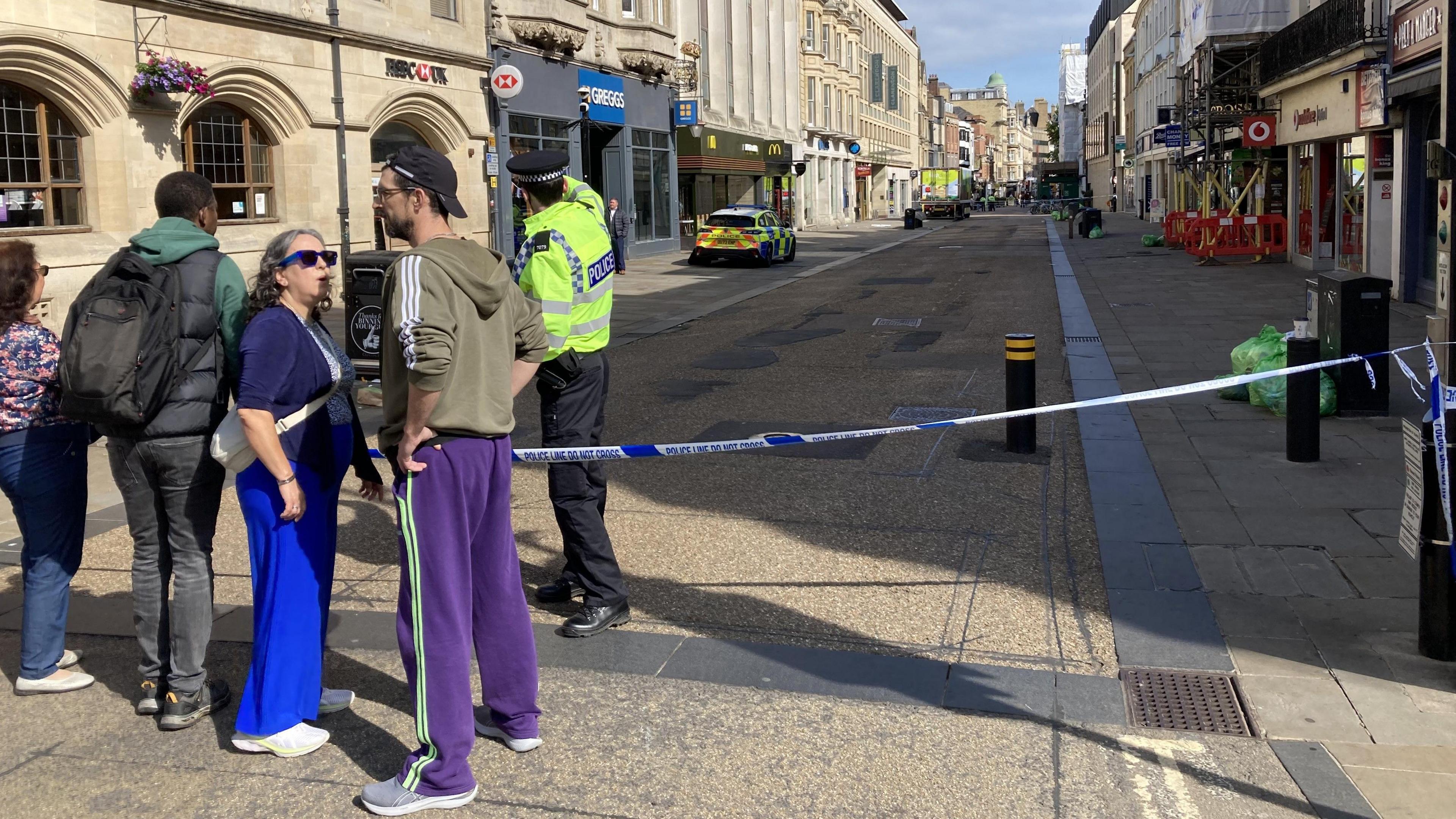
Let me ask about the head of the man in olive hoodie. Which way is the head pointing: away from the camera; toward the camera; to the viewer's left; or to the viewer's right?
to the viewer's left

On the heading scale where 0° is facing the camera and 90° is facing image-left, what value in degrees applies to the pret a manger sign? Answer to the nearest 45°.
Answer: approximately 45°

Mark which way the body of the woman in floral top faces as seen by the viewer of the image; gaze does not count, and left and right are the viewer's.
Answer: facing to the right of the viewer

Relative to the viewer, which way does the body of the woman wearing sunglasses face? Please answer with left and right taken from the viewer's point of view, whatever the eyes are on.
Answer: facing to the right of the viewer

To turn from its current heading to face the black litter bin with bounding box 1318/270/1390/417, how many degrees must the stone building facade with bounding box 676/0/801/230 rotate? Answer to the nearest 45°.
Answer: approximately 45° to its right

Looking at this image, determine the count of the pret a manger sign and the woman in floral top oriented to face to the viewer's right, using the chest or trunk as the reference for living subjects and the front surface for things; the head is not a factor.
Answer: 1

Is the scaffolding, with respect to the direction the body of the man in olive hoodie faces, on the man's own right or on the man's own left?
on the man's own right

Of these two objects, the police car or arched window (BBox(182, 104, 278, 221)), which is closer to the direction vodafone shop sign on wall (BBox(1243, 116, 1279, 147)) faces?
the arched window
